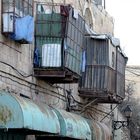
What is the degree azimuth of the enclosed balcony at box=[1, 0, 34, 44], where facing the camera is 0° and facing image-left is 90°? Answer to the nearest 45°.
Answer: approximately 315°

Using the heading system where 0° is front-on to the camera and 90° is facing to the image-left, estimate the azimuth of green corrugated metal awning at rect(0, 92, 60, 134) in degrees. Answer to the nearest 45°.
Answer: approximately 315°

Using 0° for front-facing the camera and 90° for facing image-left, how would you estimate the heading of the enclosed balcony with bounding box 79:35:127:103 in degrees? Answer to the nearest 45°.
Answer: approximately 315°

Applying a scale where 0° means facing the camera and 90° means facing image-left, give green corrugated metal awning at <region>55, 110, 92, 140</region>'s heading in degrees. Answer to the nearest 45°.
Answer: approximately 315°
